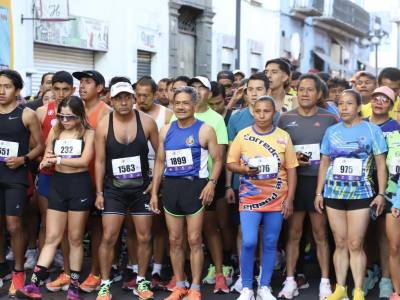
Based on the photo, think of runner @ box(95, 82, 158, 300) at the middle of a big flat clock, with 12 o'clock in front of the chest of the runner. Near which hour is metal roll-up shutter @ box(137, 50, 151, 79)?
The metal roll-up shutter is roughly at 6 o'clock from the runner.

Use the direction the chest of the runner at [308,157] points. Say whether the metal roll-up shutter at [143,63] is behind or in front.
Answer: behind

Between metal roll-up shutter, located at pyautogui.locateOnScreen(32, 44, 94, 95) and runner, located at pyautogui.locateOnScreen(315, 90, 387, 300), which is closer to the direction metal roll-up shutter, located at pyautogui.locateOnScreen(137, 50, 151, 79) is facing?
the runner

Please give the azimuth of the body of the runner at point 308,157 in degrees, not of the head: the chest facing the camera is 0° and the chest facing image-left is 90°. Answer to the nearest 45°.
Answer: approximately 0°

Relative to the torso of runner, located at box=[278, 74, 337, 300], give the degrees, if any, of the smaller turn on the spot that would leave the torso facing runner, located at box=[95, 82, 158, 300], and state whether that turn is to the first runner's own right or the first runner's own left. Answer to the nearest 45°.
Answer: approximately 90° to the first runner's own right

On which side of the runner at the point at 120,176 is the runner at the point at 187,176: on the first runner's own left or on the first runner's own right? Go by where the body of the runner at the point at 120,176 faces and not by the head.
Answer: on the first runner's own left

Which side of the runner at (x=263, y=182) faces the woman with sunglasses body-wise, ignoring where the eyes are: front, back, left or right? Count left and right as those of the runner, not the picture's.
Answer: right

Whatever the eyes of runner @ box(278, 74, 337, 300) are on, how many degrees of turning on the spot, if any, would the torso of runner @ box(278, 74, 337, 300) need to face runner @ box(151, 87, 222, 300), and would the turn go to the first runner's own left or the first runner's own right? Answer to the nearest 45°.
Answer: approximately 90° to the first runner's own right

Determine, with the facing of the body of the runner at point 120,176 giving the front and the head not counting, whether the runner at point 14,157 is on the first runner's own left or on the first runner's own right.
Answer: on the first runner's own right

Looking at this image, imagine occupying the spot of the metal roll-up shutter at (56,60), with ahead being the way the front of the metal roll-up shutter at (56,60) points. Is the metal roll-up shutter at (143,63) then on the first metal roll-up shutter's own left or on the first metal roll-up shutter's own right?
on the first metal roll-up shutter's own left

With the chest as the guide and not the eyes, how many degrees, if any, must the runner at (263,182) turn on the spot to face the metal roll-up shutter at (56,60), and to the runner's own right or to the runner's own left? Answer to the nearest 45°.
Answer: approximately 135° to the runner's own right
